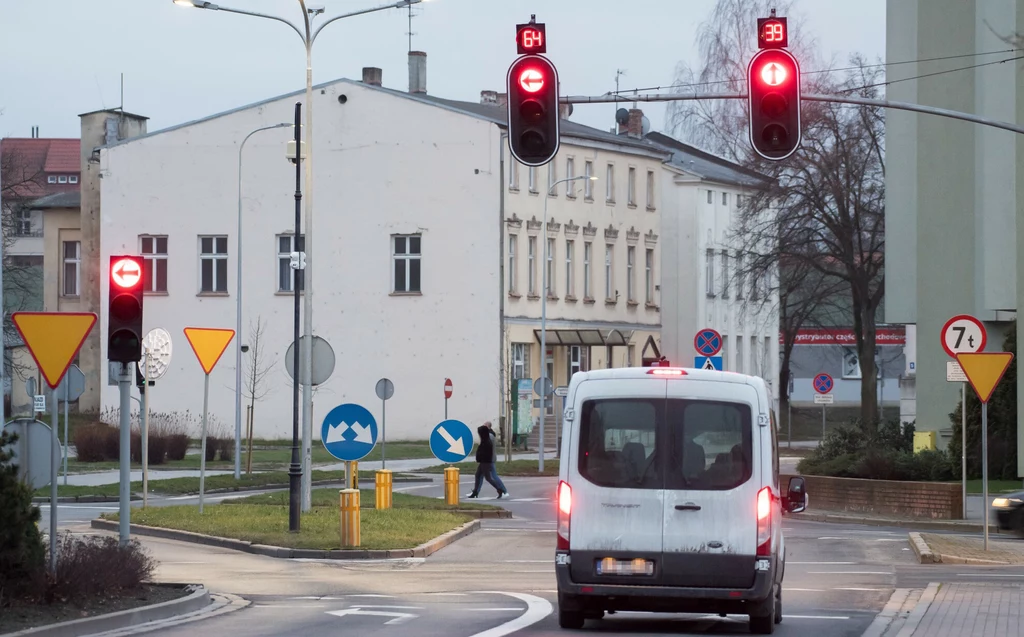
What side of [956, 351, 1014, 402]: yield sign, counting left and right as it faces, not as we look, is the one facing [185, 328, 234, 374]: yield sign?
right

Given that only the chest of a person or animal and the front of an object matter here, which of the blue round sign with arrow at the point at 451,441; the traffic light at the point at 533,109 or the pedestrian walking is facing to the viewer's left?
the pedestrian walking

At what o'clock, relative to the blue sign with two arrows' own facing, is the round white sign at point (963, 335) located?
The round white sign is roughly at 9 o'clock from the blue sign with two arrows.

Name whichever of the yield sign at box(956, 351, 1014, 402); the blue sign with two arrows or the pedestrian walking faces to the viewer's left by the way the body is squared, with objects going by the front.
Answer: the pedestrian walking
